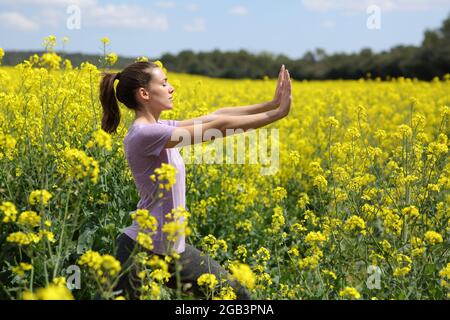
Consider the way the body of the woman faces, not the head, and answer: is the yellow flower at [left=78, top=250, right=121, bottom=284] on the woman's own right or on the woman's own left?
on the woman's own right

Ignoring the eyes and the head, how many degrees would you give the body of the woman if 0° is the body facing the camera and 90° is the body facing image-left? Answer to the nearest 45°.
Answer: approximately 270°

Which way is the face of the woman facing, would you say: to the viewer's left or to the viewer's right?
to the viewer's right

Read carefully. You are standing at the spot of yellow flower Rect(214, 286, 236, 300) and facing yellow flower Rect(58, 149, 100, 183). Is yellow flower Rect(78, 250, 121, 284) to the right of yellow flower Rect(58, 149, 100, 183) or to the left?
left
